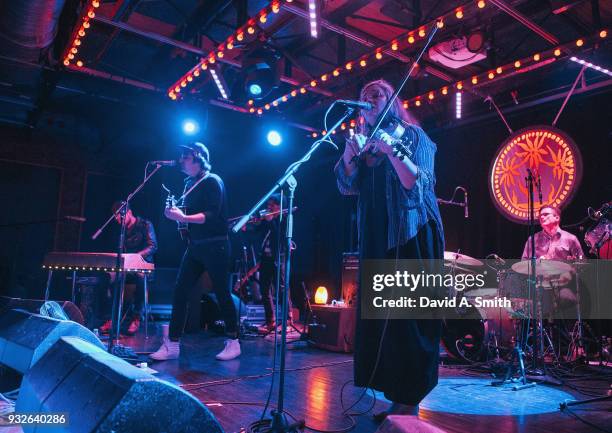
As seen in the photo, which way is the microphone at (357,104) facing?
to the viewer's right

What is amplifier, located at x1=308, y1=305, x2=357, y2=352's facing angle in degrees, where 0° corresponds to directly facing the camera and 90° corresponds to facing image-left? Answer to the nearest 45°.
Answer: approximately 45°

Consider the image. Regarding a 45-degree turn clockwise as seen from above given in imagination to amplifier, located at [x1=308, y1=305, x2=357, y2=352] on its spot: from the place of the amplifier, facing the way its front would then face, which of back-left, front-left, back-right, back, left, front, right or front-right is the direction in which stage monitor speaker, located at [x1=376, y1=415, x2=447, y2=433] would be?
left

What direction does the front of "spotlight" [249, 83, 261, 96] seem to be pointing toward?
toward the camera

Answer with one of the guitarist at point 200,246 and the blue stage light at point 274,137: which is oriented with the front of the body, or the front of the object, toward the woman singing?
the blue stage light

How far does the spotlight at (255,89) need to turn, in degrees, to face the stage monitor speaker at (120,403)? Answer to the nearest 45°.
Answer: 0° — it already faces it

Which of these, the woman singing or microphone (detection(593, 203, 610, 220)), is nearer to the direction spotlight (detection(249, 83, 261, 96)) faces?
the woman singing

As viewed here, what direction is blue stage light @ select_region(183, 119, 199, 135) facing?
toward the camera

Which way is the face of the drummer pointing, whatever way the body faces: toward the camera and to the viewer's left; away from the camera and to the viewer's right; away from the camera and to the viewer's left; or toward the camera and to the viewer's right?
toward the camera and to the viewer's left

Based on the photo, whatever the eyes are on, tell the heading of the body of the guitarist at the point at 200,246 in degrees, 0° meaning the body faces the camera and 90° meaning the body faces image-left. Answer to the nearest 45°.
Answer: approximately 90°
